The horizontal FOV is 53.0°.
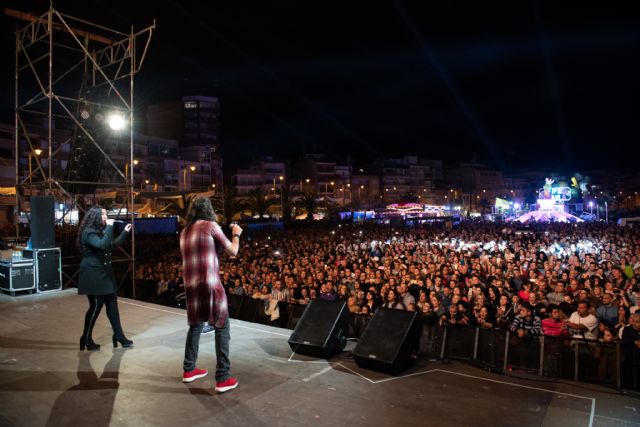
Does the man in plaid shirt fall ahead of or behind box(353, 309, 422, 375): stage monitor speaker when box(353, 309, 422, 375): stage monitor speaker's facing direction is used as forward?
ahead

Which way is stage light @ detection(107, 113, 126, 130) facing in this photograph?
toward the camera

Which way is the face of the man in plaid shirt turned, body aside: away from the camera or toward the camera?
away from the camera

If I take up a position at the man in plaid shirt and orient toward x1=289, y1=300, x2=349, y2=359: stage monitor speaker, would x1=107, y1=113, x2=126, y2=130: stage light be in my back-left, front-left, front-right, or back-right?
front-left

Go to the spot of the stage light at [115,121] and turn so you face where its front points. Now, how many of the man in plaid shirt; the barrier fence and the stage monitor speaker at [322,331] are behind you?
0

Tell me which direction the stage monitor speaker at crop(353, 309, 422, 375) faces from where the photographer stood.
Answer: facing the viewer and to the left of the viewer

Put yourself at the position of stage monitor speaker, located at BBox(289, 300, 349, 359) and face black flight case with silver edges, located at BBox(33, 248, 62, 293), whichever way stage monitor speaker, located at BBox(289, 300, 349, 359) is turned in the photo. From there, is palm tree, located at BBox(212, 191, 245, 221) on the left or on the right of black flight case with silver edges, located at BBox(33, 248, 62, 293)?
right

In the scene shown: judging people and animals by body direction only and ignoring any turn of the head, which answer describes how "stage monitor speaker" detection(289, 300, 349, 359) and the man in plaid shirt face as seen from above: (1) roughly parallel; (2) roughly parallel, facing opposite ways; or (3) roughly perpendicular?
roughly parallel, facing opposite ways

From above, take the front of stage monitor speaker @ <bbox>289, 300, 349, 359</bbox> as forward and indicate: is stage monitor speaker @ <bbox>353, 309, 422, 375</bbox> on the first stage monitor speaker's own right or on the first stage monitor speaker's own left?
on the first stage monitor speaker's own left

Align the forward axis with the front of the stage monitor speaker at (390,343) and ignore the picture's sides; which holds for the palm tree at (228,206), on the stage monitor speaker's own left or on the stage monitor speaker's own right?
on the stage monitor speaker's own right

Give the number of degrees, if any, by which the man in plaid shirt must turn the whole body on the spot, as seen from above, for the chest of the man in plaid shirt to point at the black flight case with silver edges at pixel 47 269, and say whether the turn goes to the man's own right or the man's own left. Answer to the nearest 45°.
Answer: approximately 90° to the man's own left

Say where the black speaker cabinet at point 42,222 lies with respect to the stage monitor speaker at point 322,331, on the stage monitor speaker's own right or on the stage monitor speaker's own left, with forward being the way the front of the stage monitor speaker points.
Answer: on the stage monitor speaker's own right

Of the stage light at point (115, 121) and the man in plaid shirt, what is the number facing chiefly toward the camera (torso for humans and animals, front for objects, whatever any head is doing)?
1

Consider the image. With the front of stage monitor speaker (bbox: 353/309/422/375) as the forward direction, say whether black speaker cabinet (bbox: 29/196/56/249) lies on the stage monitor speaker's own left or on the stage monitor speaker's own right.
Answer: on the stage monitor speaker's own right

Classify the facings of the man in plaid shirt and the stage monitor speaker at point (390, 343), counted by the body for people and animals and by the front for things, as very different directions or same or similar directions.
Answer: very different directions

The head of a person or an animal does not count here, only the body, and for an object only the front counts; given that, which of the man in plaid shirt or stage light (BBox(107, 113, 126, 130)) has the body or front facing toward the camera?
the stage light
